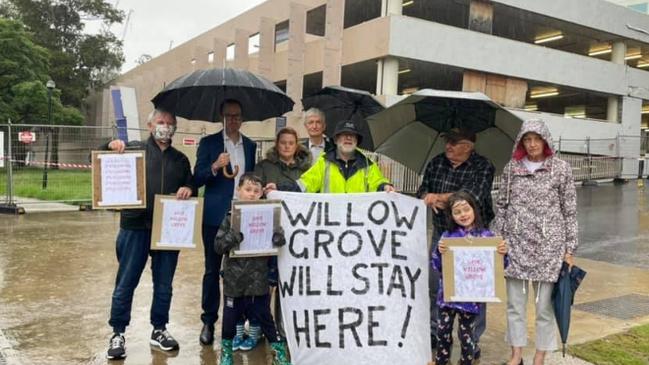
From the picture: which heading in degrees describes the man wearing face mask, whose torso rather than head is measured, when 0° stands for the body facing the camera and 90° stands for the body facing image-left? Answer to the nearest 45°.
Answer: approximately 0°

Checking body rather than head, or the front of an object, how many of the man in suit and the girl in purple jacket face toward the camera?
2

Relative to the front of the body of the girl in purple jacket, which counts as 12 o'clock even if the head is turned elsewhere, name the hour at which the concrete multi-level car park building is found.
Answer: The concrete multi-level car park building is roughly at 6 o'clock from the girl in purple jacket.

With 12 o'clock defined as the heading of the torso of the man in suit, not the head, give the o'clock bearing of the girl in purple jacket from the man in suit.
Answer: The girl in purple jacket is roughly at 10 o'clock from the man in suit.

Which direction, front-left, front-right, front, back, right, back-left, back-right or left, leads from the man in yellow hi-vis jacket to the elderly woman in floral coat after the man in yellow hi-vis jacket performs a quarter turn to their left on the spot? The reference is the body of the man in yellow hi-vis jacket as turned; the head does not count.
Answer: front

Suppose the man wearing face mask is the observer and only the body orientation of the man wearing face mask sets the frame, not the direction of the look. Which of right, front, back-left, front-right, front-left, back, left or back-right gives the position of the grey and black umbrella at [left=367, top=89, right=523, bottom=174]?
left
